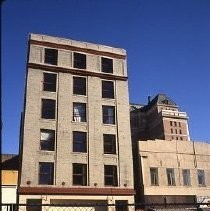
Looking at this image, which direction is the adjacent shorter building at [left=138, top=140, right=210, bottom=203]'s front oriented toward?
toward the camera

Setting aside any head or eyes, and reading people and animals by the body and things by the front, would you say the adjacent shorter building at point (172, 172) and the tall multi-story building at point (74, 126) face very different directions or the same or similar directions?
same or similar directions

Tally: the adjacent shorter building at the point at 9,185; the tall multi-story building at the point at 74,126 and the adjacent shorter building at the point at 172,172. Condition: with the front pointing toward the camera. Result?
3

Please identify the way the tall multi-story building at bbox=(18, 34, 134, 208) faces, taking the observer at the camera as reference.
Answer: facing the viewer

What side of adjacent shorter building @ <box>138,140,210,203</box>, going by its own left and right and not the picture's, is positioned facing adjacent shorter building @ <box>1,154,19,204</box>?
right

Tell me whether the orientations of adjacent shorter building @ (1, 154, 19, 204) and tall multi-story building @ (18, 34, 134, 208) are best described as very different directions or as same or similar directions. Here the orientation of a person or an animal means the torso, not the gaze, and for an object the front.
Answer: same or similar directions

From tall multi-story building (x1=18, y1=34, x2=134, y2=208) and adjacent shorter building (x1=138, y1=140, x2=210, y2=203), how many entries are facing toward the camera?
2

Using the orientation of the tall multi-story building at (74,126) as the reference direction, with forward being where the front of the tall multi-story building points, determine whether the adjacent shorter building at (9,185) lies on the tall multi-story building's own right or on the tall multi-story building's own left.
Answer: on the tall multi-story building's own right

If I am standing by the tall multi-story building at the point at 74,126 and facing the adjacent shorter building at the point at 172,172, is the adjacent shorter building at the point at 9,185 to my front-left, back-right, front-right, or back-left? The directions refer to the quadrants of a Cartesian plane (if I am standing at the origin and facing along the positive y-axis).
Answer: back-left

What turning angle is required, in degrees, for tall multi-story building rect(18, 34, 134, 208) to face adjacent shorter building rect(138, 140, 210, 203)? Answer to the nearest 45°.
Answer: approximately 90° to its left

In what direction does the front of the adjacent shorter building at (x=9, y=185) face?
toward the camera
